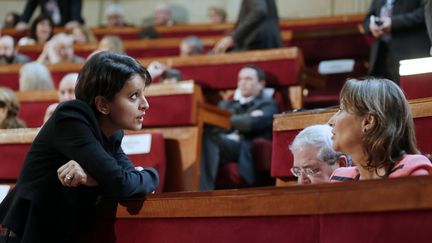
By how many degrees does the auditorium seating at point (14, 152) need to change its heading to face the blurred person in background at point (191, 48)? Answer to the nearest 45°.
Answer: approximately 180°

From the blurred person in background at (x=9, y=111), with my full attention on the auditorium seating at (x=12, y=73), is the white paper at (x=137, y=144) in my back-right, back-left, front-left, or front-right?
back-right

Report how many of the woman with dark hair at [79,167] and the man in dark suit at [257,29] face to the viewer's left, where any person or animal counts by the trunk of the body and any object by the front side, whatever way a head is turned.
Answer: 1

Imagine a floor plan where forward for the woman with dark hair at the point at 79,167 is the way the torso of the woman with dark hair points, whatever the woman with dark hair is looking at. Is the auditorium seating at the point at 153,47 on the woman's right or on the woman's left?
on the woman's left

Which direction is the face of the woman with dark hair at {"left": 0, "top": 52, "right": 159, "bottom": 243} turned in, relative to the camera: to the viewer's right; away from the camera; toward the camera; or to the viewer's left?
to the viewer's right

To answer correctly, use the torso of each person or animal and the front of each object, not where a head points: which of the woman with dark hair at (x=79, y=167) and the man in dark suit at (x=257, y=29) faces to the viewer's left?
the man in dark suit

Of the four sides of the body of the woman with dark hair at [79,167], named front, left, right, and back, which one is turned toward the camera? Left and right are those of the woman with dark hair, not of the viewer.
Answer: right

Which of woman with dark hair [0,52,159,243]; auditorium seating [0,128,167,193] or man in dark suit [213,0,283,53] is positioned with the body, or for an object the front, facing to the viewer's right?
the woman with dark hair

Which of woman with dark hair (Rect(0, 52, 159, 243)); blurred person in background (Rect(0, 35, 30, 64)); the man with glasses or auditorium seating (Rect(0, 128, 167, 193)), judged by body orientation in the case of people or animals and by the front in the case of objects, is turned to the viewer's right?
the woman with dark hair

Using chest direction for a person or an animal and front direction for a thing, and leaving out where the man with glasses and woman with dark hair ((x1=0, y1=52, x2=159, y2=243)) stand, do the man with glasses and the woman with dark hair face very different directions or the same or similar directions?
very different directions

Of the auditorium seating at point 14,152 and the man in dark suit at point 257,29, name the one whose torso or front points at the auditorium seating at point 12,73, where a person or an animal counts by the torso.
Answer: the man in dark suit
